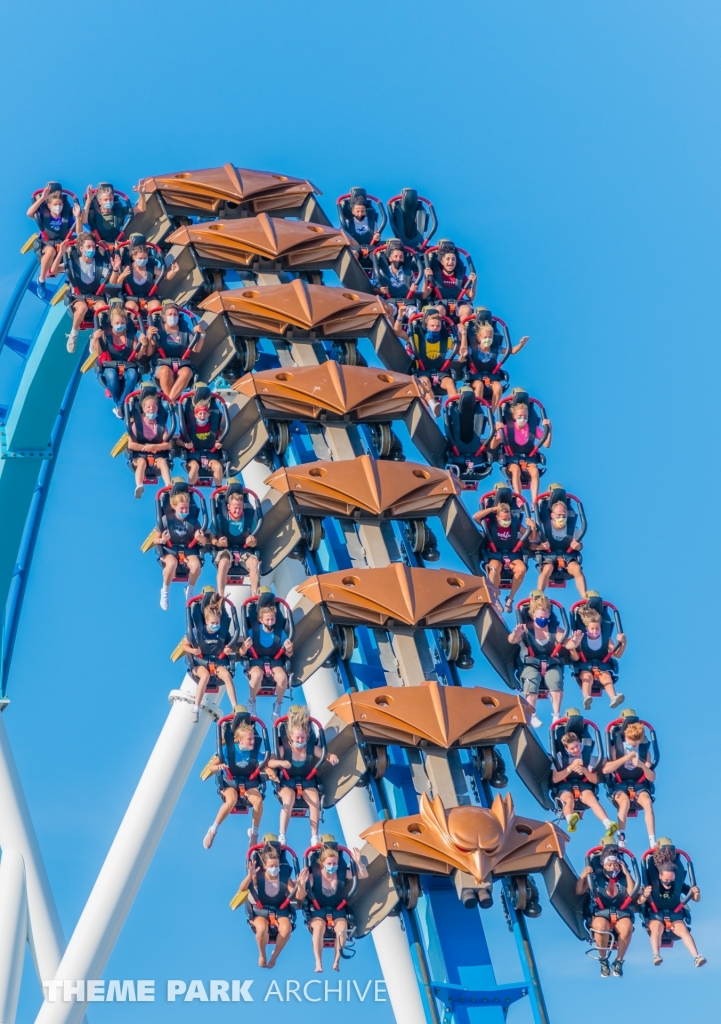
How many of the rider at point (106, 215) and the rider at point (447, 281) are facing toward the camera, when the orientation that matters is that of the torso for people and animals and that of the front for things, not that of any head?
2

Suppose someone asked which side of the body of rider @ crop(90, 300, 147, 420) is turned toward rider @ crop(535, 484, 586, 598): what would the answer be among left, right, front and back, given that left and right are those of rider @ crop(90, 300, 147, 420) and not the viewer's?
left

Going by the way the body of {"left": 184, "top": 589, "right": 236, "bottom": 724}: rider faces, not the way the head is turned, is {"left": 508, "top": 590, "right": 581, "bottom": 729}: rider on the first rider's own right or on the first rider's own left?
on the first rider's own left

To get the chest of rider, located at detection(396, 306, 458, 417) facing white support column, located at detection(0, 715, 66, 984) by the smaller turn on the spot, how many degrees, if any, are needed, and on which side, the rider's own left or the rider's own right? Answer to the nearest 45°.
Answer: approximately 90° to the rider's own right
